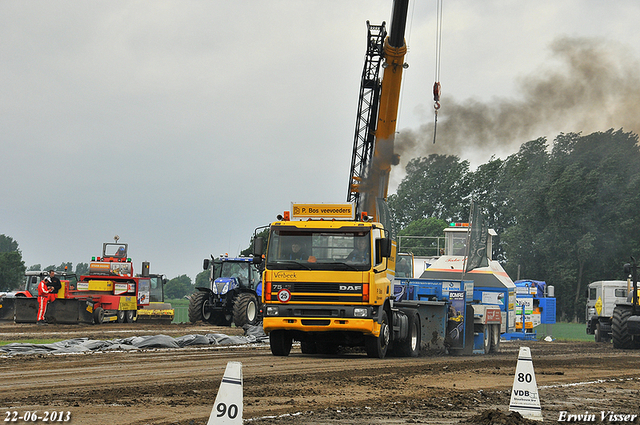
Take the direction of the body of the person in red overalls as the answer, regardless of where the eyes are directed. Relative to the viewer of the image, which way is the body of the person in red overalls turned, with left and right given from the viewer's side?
facing to the right of the viewer

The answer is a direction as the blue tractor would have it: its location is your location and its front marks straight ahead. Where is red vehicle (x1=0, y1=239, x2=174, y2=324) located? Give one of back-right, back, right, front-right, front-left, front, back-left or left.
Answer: right

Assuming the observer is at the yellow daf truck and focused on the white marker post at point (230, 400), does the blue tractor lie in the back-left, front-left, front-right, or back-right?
back-right

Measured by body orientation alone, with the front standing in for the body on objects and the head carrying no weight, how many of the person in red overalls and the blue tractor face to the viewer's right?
1

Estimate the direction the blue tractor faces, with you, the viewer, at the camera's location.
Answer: facing the viewer and to the left of the viewer

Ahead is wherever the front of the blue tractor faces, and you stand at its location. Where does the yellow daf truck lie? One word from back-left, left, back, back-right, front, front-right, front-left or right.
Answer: front-left

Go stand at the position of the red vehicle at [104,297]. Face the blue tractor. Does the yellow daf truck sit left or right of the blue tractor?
right

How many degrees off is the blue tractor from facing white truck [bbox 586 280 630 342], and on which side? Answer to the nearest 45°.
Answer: approximately 135° to its left

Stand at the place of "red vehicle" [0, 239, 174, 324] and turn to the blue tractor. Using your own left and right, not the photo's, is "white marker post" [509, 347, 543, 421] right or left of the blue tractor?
right
